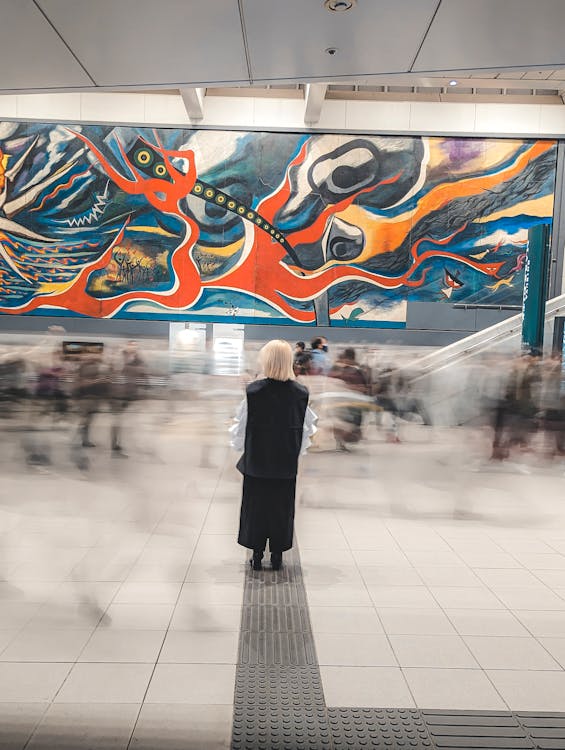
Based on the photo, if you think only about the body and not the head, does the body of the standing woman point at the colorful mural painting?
yes

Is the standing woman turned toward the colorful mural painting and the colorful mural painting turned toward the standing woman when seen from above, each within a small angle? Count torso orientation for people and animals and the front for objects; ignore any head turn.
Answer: yes

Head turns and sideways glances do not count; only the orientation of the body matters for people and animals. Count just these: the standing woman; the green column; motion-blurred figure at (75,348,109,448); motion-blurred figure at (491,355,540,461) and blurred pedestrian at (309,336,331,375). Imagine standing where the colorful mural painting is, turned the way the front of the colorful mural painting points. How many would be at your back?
0

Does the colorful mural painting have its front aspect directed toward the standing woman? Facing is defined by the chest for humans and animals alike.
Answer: yes

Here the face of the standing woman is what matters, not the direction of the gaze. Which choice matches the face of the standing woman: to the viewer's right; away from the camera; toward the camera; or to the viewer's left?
away from the camera

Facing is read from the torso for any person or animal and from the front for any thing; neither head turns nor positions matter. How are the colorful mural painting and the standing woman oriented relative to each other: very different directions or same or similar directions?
very different directions

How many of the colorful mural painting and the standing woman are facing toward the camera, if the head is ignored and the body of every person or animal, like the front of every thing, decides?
1

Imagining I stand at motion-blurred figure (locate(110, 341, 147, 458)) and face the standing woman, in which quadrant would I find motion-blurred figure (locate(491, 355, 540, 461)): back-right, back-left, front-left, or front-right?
front-left

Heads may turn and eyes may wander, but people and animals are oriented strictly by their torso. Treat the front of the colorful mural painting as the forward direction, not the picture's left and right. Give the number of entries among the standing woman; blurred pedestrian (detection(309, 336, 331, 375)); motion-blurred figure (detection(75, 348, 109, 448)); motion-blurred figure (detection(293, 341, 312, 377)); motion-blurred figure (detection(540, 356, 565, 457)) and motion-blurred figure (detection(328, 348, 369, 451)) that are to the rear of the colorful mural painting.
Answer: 0

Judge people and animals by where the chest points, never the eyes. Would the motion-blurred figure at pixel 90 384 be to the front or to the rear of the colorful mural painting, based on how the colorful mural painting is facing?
to the front

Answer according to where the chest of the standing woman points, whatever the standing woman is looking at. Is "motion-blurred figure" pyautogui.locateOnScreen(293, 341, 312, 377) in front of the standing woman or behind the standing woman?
in front

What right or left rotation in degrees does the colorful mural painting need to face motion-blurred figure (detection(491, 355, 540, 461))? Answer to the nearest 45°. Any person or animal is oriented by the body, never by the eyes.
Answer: approximately 45° to its left

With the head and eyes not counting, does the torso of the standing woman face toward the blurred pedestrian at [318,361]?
yes

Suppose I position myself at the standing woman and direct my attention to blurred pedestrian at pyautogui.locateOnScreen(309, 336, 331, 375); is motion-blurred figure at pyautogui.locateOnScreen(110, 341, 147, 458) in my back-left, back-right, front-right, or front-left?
front-left

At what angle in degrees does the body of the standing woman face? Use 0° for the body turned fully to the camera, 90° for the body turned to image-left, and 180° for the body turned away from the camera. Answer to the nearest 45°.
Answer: approximately 180°

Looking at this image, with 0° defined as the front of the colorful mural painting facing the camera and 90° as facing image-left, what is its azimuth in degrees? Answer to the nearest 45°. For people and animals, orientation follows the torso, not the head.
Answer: approximately 0°

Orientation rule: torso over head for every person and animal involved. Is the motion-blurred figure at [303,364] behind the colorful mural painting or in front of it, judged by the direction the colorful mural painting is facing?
in front
